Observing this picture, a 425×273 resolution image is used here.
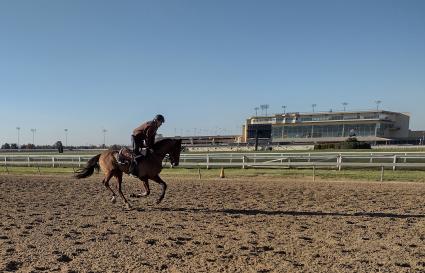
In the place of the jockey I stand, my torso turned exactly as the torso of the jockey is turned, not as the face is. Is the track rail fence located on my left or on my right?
on my left

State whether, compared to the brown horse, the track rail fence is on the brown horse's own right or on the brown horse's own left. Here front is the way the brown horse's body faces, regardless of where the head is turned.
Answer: on the brown horse's own left

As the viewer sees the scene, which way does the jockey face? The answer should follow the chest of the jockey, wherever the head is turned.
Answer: to the viewer's right

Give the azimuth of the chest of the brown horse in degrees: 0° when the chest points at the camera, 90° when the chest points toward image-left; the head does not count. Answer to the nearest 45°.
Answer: approximately 270°
